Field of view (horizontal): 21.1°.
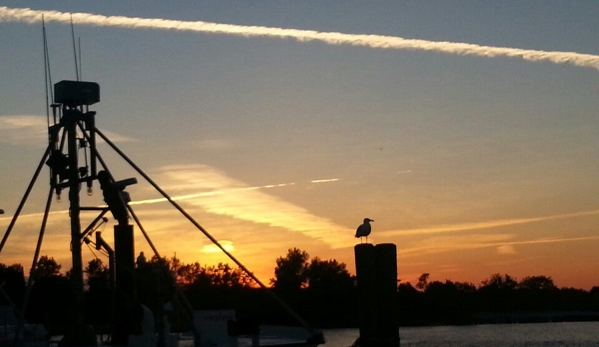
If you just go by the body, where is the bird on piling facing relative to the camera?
to the viewer's right
